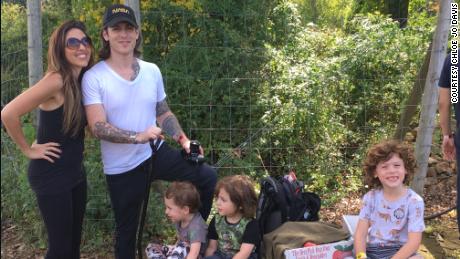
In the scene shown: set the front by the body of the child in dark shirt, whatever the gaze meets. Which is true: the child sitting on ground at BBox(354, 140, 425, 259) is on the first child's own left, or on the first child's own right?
on the first child's own left

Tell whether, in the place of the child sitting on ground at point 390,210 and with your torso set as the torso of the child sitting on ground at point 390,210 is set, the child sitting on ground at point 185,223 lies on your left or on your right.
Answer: on your right

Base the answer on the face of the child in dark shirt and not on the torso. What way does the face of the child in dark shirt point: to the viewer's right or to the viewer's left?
to the viewer's left

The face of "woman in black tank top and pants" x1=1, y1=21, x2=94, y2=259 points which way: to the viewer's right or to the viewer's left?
to the viewer's right

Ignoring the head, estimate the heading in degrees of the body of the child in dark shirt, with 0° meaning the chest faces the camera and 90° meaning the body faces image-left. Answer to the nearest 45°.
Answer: approximately 45°

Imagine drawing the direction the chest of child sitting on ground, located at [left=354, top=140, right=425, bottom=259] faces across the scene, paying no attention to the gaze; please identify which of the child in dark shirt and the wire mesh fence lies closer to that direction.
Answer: the child in dark shirt

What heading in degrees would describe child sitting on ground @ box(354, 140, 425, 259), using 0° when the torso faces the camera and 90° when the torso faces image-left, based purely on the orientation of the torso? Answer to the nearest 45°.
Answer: approximately 0°

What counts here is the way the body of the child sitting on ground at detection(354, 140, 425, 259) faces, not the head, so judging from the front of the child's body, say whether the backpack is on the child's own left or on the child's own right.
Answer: on the child's own right
